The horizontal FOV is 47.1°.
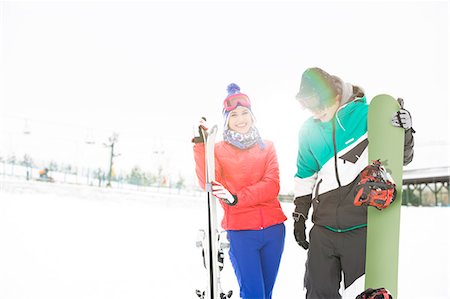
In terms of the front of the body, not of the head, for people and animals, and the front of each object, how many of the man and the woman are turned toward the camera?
2

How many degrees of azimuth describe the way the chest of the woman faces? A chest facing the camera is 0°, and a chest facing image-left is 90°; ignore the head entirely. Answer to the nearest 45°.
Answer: approximately 0°

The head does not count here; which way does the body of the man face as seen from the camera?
toward the camera
